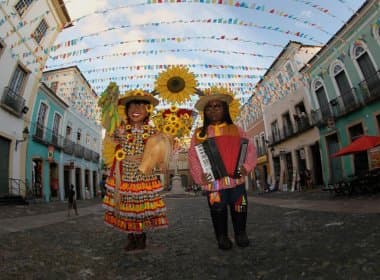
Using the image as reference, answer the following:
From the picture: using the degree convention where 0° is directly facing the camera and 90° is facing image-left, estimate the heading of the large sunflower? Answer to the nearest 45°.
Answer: approximately 0°

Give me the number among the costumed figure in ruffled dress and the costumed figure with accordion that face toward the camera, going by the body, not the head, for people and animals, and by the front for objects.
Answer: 2

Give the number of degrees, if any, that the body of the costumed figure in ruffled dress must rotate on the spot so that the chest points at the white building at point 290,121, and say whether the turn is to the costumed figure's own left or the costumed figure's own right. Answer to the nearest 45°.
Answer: approximately 135° to the costumed figure's own left

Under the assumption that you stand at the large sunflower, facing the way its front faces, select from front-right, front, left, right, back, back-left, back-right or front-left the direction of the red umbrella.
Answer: back-left

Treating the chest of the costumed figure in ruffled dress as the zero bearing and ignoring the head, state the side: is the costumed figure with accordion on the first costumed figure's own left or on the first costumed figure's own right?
on the first costumed figure's own left

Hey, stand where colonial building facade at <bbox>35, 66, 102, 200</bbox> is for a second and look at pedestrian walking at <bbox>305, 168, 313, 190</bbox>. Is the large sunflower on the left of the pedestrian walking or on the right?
right

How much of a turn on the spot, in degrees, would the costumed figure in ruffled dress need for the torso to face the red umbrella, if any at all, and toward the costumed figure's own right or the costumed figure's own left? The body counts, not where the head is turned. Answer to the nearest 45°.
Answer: approximately 135° to the costumed figure's own left

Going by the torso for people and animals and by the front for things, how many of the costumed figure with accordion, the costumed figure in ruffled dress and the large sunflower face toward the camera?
3

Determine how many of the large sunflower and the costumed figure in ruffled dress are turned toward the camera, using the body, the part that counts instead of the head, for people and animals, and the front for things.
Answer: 2

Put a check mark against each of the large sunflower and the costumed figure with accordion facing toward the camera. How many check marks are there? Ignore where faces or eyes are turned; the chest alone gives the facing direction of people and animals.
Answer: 2
